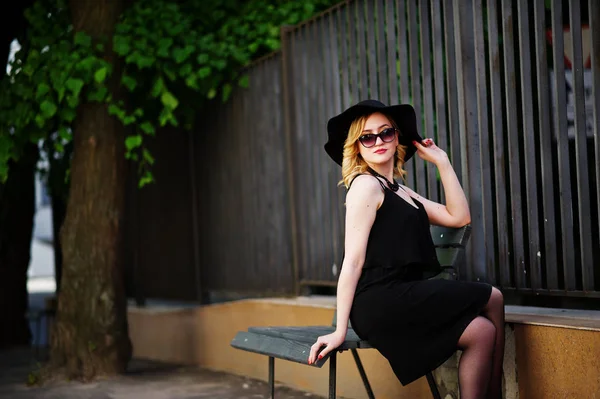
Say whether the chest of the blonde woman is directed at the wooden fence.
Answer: no

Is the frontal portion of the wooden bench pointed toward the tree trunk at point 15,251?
no

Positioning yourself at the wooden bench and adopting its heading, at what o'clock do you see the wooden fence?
The wooden fence is roughly at 6 o'clock from the wooden bench.

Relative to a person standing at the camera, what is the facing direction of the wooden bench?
facing the viewer and to the left of the viewer

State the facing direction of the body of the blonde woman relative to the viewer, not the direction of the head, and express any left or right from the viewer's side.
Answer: facing the viewer and to the right of the viewer

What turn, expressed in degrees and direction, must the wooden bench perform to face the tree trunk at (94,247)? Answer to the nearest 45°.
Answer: approximately 90° to its right

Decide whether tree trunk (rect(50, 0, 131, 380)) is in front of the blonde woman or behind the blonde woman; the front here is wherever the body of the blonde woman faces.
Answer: behind

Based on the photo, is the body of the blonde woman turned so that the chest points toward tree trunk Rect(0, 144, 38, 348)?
no

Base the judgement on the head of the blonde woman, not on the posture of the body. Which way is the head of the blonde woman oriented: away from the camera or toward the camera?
toward the camera
